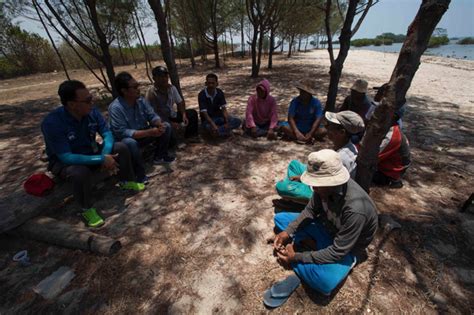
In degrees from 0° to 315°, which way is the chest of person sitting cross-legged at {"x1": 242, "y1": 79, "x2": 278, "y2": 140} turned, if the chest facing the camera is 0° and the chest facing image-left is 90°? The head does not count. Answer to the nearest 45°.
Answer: approximately 0°

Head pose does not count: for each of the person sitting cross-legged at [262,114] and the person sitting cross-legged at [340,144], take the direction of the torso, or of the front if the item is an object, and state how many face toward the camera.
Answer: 1

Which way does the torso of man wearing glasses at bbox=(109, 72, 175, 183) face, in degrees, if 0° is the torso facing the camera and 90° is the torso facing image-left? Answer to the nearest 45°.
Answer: approximately 315°

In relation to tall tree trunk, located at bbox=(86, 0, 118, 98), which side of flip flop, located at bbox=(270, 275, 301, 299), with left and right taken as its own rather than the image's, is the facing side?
right

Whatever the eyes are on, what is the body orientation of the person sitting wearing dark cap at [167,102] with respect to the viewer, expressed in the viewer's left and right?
facing the viewer and to the right of the viewer

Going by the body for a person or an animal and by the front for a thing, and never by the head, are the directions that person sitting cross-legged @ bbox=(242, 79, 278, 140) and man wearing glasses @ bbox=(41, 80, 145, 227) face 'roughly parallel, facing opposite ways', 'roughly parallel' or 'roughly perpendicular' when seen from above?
roughly perpendicular

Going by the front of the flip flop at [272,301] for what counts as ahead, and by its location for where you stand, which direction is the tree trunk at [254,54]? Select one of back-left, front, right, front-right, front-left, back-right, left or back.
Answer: back-right

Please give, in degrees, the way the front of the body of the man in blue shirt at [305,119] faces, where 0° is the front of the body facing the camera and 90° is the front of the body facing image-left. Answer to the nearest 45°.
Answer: approximately 0°

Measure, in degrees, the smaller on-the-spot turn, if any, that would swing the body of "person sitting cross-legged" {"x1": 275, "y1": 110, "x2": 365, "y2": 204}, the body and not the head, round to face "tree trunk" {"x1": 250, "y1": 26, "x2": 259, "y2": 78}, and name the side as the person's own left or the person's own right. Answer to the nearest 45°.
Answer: approximately 90° to the person's own right

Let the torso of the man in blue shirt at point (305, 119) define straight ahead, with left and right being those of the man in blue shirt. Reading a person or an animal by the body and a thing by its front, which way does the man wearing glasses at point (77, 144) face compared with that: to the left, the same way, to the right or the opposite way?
to the left

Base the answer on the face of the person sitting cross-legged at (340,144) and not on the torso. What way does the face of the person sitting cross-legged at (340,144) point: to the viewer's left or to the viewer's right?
to the viewer's left

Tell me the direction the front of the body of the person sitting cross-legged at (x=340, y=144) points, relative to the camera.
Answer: to the viewer's left

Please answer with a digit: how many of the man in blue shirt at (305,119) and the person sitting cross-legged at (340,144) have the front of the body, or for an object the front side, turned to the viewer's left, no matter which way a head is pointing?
1

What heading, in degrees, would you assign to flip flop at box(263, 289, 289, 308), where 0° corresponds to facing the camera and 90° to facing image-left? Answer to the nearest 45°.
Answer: approximately 45°
